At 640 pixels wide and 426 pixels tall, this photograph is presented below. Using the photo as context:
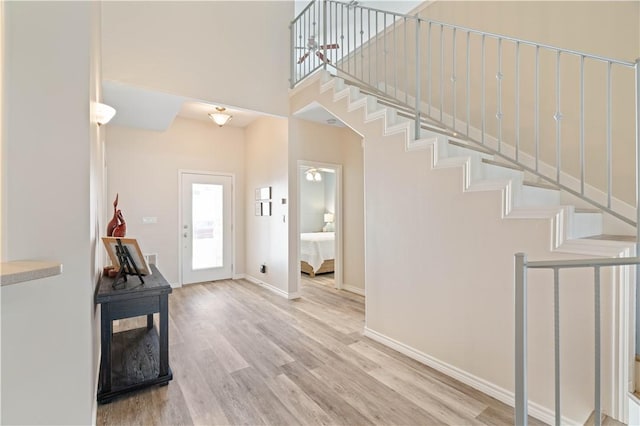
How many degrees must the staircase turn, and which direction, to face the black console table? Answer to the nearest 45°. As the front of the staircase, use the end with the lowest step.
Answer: approximately 90° to its right

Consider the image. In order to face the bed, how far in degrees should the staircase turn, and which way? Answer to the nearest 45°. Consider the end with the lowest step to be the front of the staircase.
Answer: approximately 180°

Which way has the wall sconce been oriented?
to the viewer's right

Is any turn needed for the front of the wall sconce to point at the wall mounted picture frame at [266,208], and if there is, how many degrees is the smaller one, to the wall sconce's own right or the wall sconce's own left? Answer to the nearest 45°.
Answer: approximately 45° to the wall sconce's own left

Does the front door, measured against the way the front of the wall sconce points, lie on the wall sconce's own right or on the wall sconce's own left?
on the wall sconce's own left

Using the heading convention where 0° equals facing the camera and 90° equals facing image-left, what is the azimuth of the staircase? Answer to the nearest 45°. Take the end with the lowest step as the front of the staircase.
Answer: approximately 315°

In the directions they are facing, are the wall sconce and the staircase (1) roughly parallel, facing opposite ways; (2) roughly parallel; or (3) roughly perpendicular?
roughly perpendicular

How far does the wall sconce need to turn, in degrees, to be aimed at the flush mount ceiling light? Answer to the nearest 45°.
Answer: approximately 45° to its left

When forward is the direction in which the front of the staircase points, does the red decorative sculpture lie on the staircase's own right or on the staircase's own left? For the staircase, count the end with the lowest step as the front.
on the staircase's own right

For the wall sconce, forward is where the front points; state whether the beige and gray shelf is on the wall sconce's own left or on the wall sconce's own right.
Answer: on the wall sconce's own right
